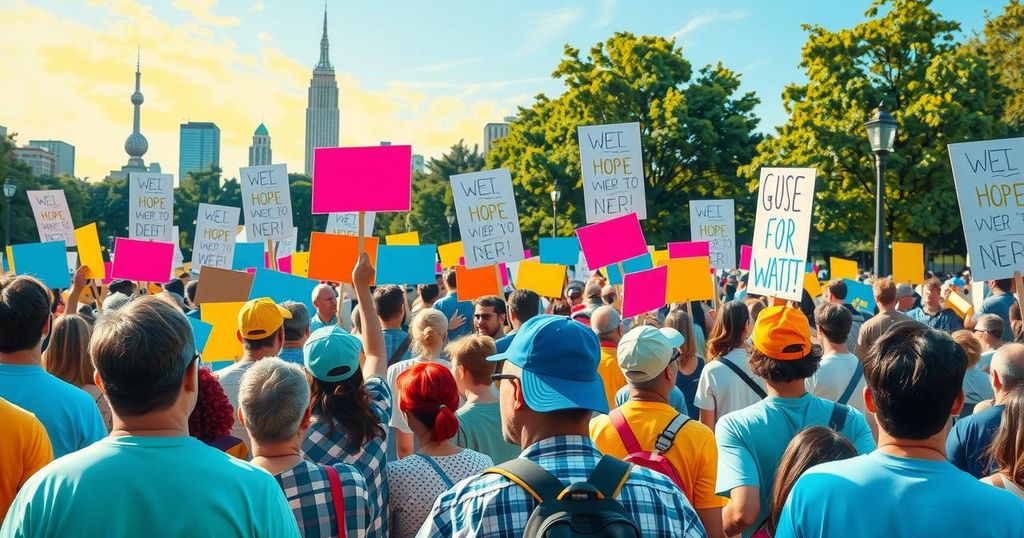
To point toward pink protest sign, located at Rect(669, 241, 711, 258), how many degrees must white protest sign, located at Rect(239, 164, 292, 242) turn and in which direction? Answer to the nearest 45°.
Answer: approximately 45° to its left

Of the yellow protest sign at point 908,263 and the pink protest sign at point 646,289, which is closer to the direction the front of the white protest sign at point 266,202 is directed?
the pink protest sign

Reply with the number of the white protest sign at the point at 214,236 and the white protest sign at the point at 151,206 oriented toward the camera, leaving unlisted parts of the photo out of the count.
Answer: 2

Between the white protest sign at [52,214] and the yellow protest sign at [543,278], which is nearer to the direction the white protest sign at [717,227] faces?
the yellow protest sign

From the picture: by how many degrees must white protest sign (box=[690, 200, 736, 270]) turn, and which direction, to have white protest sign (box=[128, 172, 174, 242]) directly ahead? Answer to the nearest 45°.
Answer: approximately 90° to its right

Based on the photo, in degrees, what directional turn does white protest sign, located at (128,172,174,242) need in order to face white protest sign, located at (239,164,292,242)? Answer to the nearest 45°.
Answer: approximately 45° to its left

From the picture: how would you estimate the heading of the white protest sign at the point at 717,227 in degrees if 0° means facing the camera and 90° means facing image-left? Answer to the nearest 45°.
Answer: approximately 0°
